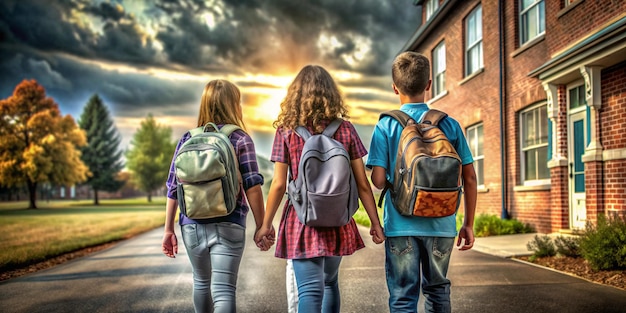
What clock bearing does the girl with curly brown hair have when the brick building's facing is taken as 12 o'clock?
The girl with curly brown hair is roughly at 11 o'clock from the brick building.

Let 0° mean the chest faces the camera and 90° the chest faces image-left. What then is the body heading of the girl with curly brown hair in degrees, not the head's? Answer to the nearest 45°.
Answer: approximately 180°

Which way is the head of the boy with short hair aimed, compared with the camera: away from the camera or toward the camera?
away from the camera

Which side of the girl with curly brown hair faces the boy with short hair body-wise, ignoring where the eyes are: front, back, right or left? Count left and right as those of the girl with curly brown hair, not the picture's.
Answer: right

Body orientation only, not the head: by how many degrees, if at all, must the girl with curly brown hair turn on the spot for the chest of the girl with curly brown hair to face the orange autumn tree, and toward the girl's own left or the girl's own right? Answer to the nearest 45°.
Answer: approximately 45° to the girl's own left

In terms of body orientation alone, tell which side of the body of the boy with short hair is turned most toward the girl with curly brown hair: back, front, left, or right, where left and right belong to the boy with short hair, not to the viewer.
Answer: left

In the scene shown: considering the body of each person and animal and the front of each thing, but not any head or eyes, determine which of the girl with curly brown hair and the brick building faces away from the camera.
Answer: the girl with curly brown hair

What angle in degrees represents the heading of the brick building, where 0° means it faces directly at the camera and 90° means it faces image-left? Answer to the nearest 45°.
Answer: approximately 45°

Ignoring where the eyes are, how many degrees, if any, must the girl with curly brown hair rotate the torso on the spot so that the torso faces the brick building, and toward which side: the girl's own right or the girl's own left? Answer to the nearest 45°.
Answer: approximately 45° to the girl's own right

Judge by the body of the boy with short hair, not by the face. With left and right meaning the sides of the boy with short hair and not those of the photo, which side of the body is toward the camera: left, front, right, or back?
back

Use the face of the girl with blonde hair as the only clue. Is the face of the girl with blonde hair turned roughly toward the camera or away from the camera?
away from the camera
